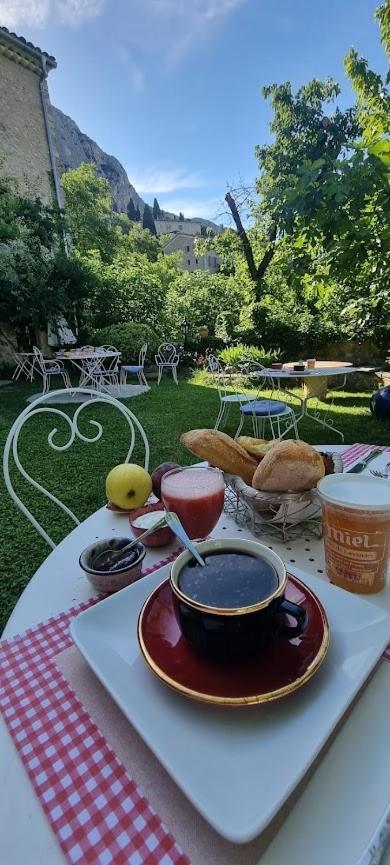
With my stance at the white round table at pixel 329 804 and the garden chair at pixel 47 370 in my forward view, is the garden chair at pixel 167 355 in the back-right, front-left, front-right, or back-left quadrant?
front-right

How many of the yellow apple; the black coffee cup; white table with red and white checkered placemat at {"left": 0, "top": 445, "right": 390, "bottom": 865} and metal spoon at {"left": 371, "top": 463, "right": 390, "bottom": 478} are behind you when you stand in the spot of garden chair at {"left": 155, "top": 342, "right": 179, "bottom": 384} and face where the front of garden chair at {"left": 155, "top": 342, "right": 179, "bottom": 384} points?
0

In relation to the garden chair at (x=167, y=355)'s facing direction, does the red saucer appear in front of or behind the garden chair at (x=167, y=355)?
in front

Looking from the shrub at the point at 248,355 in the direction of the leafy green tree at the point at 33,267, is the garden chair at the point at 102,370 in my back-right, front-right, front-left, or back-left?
front-left

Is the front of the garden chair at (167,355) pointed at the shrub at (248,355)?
no

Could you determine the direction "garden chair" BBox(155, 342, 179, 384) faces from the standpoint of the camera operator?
facing the viewer

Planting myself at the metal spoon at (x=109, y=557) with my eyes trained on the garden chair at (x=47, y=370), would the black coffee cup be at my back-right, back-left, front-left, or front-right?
back-right

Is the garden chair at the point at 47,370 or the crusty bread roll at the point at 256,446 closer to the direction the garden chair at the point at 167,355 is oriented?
the crusty bread roll

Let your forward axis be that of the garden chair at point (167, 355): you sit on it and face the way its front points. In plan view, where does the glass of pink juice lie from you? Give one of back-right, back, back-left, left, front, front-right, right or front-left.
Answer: front

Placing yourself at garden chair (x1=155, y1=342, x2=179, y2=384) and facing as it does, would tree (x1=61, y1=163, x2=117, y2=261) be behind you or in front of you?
behind
